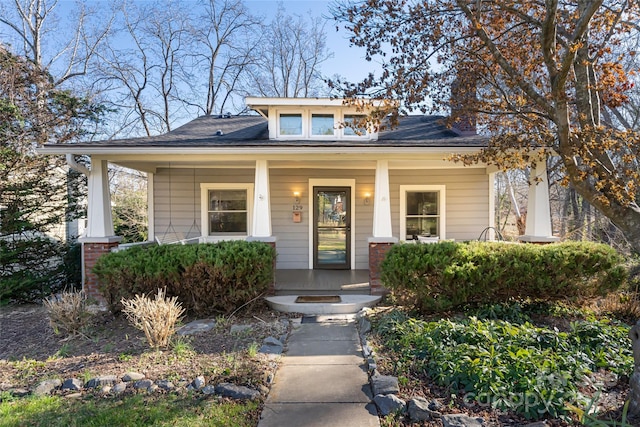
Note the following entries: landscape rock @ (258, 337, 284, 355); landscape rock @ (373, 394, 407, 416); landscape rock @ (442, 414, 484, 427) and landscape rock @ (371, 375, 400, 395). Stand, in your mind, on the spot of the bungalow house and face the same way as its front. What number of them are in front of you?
4

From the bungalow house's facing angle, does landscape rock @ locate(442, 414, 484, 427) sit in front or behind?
in front

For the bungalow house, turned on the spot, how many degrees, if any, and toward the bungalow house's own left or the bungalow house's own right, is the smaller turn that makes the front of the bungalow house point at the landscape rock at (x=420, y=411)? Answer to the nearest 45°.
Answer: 0° — it already faces it

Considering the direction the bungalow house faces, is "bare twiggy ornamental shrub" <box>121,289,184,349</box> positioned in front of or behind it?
in front

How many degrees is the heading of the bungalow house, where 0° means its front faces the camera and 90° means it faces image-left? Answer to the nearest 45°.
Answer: approximately 0°

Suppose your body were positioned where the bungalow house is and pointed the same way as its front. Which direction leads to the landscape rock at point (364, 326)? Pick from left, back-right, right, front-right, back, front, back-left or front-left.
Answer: front

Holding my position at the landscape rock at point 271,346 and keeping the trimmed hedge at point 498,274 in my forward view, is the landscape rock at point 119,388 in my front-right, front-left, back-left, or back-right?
back-right

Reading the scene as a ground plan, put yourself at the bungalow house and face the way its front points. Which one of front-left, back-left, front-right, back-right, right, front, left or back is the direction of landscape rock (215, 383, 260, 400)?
front

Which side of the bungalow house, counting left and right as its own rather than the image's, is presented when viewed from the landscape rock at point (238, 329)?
front

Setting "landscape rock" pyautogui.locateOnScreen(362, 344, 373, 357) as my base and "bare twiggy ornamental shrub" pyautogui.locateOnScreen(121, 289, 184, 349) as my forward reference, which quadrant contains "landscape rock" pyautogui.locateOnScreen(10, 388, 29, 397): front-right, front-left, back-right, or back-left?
front-left

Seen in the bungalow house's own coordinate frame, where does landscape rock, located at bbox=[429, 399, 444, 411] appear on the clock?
The landscape rock is roughly at 12 o'clock from the bungalow house.

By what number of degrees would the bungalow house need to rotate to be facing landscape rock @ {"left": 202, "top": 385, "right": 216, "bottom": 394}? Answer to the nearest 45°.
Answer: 0° — it already faces it

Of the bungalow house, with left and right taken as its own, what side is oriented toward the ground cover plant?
front

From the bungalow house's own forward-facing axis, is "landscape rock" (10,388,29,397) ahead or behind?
ahead

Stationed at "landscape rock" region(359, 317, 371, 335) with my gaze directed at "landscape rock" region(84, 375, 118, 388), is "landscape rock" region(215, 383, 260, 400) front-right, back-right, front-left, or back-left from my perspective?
front-left
